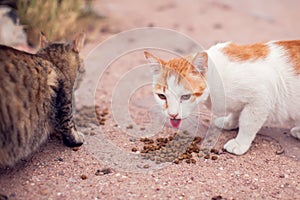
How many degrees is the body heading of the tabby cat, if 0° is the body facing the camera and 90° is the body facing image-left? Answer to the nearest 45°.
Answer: approximately 225°

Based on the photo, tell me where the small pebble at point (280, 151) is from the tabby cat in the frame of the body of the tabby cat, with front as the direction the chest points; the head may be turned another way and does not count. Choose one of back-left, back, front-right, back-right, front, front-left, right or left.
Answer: front-right

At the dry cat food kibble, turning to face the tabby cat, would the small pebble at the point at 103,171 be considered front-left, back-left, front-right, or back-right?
front-left

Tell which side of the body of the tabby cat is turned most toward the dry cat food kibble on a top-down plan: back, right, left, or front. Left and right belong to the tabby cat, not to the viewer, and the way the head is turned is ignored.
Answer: front

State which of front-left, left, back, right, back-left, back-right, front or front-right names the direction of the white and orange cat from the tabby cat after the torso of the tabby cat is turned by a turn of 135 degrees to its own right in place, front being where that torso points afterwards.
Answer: left
